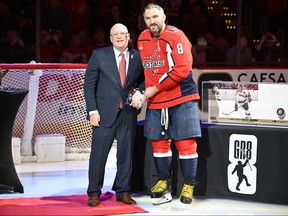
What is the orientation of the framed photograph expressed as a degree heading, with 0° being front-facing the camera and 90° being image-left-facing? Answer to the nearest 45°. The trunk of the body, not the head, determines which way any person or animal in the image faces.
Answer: approximately 0°

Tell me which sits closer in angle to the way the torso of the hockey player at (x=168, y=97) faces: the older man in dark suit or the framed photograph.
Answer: the older man in dark suit

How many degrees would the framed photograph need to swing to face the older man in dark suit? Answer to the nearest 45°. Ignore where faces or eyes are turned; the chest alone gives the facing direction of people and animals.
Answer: approximately 45° to its right

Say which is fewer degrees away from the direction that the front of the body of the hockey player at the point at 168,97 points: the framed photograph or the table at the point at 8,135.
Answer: the table

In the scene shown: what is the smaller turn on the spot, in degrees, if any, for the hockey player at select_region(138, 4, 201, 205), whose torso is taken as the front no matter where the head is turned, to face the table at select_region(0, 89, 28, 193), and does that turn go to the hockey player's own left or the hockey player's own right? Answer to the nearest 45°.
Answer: approximately 45° to the hockey player's own right

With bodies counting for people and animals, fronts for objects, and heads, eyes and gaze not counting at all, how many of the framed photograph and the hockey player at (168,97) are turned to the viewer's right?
0

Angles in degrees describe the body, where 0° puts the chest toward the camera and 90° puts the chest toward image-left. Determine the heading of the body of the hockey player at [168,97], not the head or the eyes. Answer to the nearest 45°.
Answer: approximately 45°
